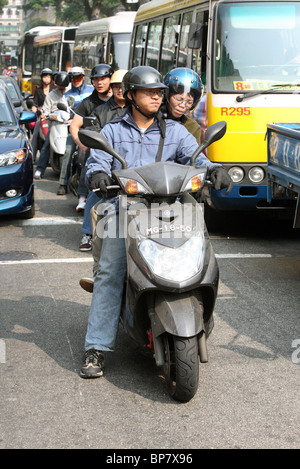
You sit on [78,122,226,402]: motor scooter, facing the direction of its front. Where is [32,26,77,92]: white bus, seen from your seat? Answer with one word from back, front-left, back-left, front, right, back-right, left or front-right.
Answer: back

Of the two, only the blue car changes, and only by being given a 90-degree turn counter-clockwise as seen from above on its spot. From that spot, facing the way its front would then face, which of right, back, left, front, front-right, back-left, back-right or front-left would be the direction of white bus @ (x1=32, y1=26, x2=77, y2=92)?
left

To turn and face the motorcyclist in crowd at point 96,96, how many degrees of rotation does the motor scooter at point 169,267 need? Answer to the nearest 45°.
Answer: approximately 180°

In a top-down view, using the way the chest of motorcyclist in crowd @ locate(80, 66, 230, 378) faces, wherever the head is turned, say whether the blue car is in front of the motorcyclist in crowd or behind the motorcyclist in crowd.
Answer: behind

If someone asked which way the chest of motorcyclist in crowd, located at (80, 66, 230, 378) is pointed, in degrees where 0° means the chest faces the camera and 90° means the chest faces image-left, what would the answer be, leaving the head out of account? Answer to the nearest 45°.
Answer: approximately 0°

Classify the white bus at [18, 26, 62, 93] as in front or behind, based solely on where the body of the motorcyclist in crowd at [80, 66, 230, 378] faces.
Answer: behind

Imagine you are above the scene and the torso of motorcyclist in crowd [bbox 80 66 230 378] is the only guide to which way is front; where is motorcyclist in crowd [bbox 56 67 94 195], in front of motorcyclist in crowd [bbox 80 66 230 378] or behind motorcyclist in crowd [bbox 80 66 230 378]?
behind

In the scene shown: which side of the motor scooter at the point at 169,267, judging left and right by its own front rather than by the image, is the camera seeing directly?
front

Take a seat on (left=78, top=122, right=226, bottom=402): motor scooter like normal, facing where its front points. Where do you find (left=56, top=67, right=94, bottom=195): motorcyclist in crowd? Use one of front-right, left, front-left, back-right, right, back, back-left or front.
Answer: back

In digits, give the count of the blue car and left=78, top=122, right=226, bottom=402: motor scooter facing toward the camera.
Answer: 2

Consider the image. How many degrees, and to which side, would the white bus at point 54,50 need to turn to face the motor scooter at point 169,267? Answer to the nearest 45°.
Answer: approximately 45° to its right

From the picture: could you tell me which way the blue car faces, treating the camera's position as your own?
facing the viewer

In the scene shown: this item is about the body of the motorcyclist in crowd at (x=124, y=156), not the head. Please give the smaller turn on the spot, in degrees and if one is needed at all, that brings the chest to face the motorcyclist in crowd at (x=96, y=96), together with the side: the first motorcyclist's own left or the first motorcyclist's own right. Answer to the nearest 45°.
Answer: approximately 180°

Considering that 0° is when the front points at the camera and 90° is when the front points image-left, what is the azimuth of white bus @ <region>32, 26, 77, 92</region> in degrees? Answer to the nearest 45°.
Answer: approximately 315°
